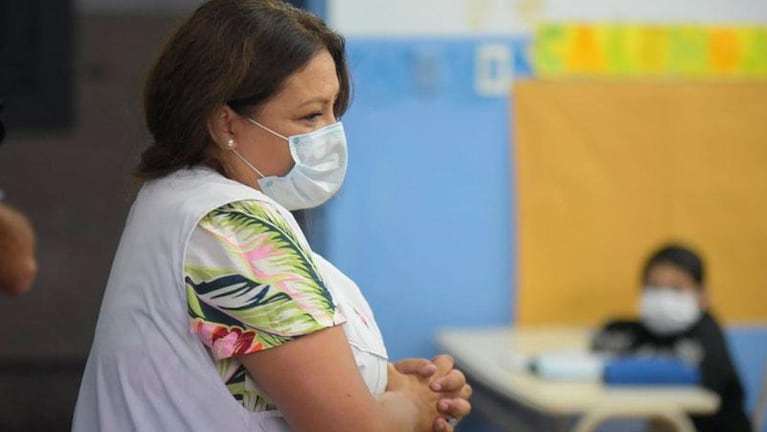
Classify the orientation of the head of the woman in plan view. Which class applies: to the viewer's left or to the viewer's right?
to the viewer's right

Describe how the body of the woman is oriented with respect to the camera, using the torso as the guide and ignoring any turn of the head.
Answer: to the viewer's right

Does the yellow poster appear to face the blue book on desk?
yes

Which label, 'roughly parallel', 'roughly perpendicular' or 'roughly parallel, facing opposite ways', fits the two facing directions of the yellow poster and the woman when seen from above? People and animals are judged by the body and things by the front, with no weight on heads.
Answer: roughly perpendicular

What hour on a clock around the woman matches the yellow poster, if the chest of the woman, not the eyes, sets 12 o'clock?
The yellow poster is roughly at 10 o'clock from the woman.

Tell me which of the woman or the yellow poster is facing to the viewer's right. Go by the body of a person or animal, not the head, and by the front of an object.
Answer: the woman

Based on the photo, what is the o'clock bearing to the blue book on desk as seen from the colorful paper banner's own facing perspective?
The blue book on desk is roughly at 12 o'clock from the colorful paper banner.

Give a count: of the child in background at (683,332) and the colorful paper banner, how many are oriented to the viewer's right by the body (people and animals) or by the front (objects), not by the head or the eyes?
0

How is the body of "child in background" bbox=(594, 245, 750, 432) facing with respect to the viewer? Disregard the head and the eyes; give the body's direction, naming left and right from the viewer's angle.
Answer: facing the viewer and to the left of the viewer

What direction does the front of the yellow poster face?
toward the camera

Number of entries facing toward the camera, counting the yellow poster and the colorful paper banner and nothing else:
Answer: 2
